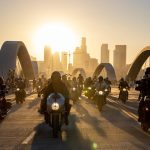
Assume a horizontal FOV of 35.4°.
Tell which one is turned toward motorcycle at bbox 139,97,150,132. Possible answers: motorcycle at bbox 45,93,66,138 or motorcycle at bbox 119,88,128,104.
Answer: motorcycle at bbox 119,88,128,104

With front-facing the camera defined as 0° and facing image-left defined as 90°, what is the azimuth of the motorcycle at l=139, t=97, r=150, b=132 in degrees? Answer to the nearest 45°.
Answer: approximately 0°

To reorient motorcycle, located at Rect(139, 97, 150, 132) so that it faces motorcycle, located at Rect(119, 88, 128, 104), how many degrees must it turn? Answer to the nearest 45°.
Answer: approximately 180°

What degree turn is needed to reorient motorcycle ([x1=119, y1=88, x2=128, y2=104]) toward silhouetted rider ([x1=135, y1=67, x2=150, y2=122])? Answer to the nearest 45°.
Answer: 0° — it already faces them
